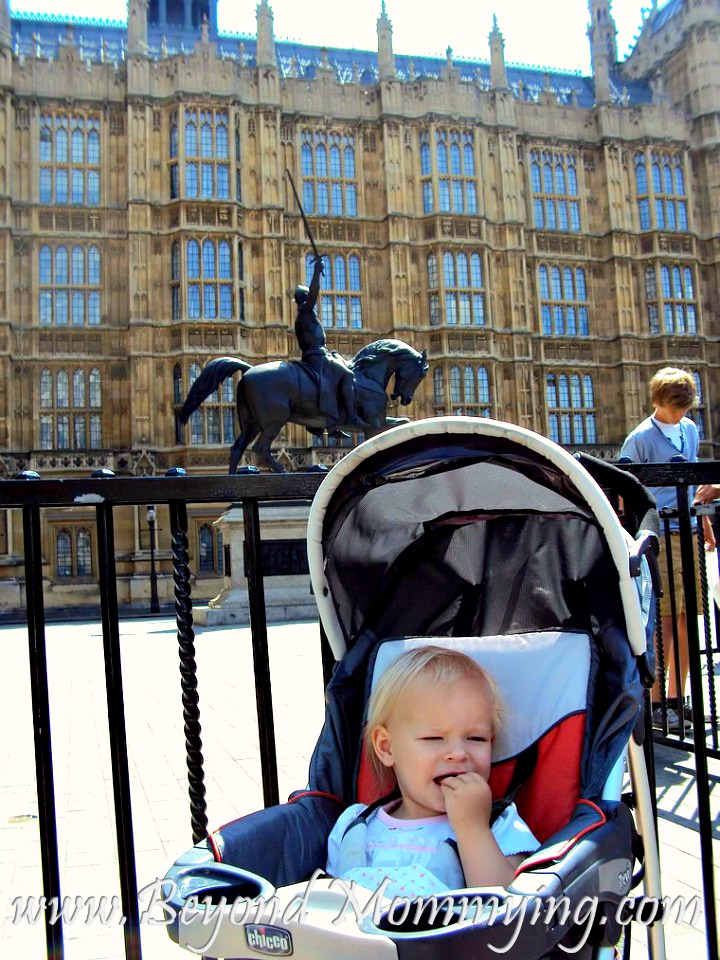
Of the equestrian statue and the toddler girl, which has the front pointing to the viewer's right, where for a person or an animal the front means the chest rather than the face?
the equestrian statue

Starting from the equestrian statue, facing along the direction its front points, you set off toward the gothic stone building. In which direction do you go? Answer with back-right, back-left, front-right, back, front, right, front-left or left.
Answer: left

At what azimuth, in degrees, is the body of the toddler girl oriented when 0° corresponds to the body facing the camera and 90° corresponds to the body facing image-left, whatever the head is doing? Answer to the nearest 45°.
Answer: approximately 0°

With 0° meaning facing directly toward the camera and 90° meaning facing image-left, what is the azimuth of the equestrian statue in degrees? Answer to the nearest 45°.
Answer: approximately 270°

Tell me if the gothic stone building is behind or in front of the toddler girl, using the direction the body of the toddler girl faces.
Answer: behind

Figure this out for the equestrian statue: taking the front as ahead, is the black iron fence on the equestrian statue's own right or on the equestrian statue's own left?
on the equestrian statue's own right

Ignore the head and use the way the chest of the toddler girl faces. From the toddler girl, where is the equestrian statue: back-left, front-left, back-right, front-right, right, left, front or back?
back

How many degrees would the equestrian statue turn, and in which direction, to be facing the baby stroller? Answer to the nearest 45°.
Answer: approximately 90° to its right

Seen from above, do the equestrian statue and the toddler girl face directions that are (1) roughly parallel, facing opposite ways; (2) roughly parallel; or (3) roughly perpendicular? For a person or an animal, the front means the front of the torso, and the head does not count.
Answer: roughly perpendicular

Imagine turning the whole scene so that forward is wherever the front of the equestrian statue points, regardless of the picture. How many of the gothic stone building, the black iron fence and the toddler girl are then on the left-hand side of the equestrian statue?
1

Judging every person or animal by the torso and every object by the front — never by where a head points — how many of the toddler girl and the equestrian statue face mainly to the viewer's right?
1
